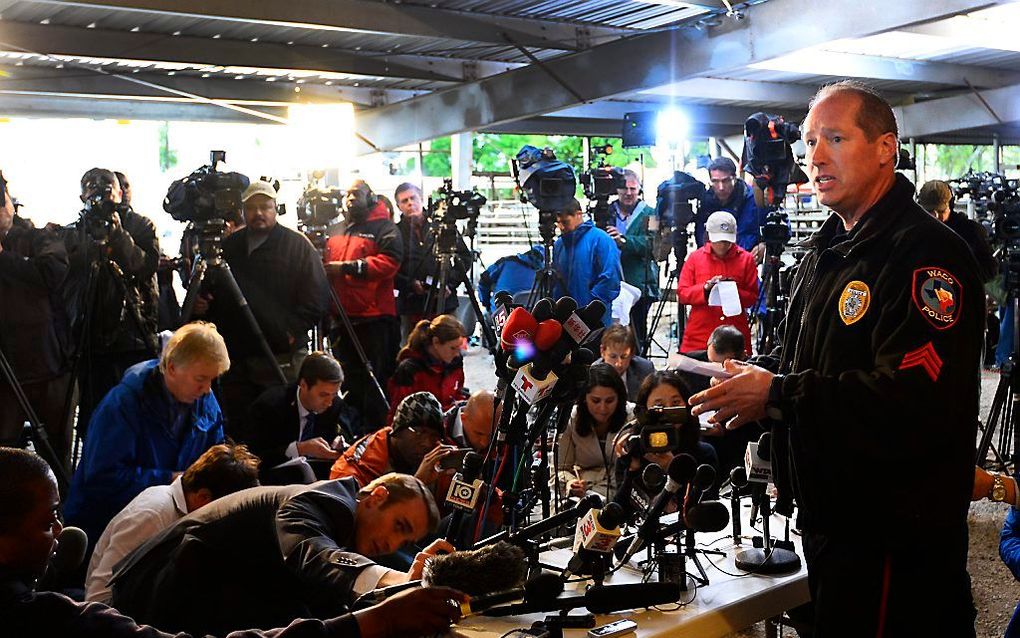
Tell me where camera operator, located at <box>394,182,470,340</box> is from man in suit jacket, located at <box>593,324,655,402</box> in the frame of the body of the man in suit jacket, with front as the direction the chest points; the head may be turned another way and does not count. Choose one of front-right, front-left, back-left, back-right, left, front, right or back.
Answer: back-right

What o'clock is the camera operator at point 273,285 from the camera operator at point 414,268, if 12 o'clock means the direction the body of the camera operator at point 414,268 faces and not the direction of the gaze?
the camera operator at point 273,285 is roughly at 2 o'clock from the camera operator at point 414,268.

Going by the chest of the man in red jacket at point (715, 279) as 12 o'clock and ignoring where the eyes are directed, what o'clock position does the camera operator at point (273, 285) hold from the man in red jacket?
The camera operator is roughly at 2 o'clock from the man in red jacket.

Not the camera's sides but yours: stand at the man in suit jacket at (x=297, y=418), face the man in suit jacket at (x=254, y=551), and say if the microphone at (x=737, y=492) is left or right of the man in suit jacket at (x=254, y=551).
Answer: left

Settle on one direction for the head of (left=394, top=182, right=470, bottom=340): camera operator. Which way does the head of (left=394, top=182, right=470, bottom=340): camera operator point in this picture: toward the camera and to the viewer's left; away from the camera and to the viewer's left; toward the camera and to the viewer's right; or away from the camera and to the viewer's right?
toward the camera and to the viewer's right

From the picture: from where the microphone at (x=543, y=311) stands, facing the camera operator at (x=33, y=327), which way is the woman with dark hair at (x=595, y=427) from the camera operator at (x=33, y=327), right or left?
right

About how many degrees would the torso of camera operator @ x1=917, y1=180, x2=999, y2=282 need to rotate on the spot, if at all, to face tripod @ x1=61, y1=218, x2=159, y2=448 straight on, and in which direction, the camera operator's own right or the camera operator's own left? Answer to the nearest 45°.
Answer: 0° — they already face it

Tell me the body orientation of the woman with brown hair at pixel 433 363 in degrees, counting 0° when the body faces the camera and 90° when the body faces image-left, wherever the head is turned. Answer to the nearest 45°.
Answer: approximately 315°

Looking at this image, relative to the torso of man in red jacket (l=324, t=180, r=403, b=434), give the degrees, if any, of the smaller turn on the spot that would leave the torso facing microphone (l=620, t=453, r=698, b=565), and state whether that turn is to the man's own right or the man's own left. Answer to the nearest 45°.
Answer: approximately 45° to the man's own left

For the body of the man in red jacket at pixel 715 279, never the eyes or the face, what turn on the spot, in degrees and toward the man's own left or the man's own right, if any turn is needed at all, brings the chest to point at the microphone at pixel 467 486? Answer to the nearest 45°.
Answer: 0° — they already face it

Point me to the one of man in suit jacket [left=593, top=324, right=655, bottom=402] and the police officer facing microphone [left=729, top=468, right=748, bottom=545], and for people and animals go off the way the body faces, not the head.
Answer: the man in suit jacket

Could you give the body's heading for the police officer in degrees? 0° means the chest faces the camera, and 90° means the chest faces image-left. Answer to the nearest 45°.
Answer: approximately 45°
